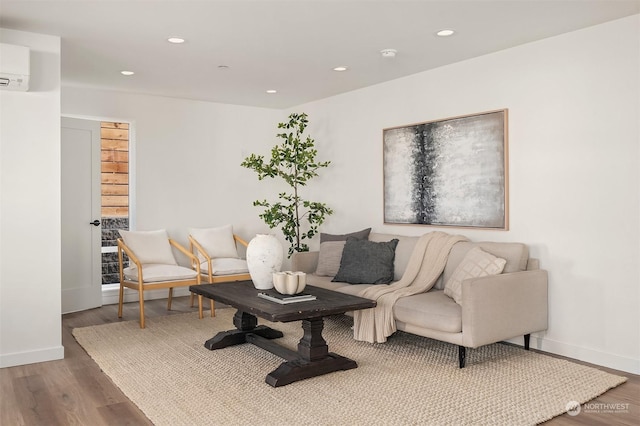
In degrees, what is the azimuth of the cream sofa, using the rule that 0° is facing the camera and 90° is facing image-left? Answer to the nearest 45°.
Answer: approximately 45°

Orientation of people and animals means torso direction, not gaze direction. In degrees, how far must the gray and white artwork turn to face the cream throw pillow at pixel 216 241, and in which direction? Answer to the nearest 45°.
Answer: approximately 45° to its right

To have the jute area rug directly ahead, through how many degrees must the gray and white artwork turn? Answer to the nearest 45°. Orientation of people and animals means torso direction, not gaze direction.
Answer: approximately 45° to its left

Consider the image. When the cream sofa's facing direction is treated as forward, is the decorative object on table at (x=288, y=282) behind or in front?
in front

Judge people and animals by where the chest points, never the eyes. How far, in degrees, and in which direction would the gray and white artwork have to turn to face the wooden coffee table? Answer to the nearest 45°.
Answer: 0° — it already faces it

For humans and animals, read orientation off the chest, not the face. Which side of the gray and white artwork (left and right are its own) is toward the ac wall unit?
front

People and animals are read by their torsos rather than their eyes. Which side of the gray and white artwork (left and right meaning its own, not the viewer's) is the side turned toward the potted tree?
right

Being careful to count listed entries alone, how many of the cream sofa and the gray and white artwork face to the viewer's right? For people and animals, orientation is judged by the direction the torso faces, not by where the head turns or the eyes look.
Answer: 0

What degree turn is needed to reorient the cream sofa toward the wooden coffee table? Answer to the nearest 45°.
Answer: approximately 45° to its right

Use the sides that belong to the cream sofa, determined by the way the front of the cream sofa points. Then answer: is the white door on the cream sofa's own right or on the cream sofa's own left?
on the cream sofa's own right

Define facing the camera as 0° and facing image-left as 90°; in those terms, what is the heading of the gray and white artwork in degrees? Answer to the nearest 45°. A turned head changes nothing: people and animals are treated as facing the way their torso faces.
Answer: approximately 45°
